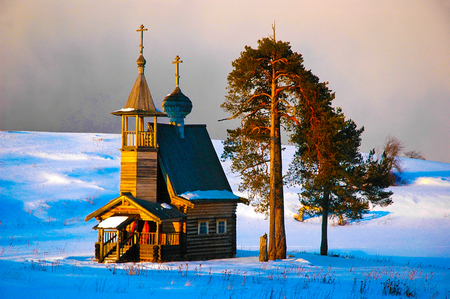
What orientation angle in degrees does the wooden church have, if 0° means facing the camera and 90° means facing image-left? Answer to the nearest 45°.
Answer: approximately 45°

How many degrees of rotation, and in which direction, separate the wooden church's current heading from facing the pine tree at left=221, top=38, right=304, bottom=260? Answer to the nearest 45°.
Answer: approximately 135° to its left
